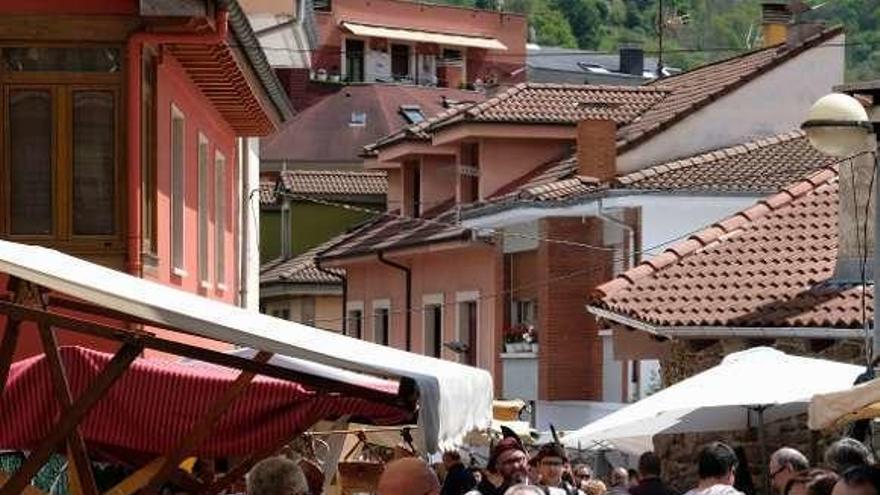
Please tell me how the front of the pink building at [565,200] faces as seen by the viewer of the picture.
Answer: facing the viewer and to the left of the viewer

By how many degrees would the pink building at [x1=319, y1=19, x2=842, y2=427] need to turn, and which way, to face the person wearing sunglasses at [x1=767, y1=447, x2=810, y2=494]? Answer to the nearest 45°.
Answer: approximately 45° to its left

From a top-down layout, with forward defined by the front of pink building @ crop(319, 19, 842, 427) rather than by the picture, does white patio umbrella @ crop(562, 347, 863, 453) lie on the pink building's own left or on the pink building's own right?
on the pink building's own left

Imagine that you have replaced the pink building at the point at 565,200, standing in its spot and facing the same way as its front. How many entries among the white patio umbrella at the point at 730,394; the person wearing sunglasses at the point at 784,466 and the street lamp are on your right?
0

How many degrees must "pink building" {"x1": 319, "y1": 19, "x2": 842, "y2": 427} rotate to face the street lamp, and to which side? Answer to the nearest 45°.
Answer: approximately 45° to its left

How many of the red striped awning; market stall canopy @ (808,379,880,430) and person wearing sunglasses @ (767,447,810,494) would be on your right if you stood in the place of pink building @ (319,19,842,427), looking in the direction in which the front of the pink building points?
0

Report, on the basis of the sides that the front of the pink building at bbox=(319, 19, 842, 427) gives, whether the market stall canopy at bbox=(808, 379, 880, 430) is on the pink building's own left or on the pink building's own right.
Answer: on the pink building's own left

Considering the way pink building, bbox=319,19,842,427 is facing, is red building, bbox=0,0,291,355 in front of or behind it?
in front

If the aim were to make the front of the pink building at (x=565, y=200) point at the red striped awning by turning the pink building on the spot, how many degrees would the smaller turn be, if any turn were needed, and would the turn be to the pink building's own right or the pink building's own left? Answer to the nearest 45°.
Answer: approximately 45° to the pink building's own left

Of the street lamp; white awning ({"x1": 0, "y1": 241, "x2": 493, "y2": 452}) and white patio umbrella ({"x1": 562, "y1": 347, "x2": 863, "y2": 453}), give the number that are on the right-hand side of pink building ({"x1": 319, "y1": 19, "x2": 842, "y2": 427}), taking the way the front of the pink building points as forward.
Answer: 0
